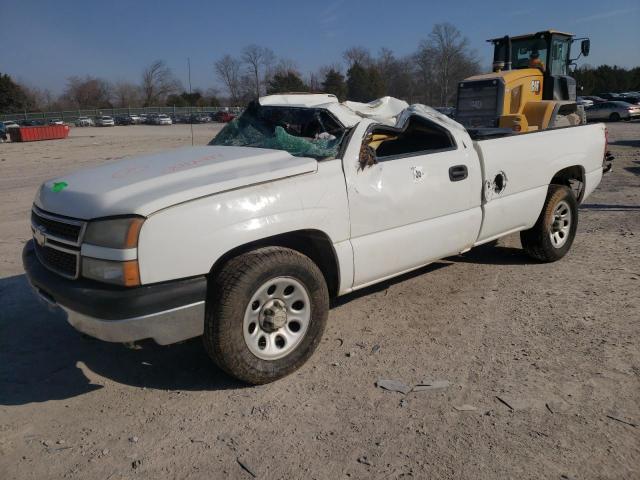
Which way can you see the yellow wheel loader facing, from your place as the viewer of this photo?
facing away from the viewer and to the right of the viewer

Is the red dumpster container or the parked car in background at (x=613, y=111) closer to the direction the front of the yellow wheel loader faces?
the parked car in background

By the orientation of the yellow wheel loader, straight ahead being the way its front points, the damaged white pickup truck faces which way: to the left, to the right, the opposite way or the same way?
the opposite way

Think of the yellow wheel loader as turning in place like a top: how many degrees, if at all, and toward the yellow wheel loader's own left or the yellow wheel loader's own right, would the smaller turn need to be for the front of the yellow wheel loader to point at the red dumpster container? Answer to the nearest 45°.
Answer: approximately 90° to the yellow wheel loader's own left

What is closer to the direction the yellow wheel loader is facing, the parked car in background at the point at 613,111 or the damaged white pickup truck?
the parked car in background

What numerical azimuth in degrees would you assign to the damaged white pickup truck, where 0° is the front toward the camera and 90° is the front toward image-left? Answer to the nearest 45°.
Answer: approximately 45°

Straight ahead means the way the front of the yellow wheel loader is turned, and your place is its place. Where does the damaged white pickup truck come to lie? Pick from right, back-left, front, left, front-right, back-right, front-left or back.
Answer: back-right

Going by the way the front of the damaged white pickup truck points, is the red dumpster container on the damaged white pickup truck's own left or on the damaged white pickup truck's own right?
on the damaged white pickup truck's own right

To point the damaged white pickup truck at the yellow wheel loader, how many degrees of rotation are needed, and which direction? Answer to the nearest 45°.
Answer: approximately 180°
